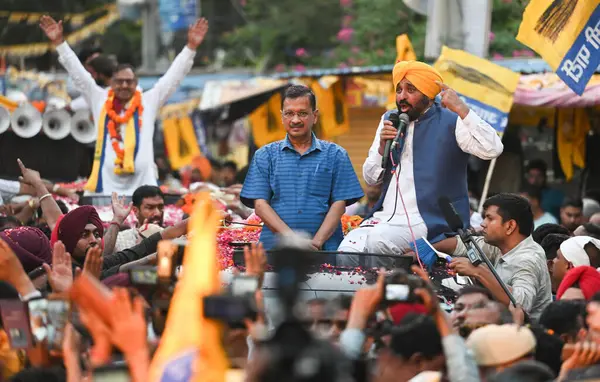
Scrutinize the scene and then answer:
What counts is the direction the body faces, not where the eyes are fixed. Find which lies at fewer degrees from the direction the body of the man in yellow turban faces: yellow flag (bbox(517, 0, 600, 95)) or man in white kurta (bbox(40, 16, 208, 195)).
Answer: the man in white kurta

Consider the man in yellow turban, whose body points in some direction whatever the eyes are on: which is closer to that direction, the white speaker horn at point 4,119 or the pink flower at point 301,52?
the white speaker horn

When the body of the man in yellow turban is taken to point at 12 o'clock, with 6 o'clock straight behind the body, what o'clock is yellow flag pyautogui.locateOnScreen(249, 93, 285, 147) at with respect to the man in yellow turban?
The yellow flag is roughly at 4 o'clock from the man in yellow turban.

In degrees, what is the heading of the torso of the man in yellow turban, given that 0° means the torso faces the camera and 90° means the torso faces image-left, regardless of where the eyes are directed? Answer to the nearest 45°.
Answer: approximately 45°

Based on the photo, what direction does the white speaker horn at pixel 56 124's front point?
toward the camera

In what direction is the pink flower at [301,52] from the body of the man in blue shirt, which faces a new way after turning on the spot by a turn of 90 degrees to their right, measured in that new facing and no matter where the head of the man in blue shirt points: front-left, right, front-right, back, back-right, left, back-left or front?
right

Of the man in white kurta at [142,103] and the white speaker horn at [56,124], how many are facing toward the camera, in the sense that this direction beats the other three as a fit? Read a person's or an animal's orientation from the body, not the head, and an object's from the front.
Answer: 2

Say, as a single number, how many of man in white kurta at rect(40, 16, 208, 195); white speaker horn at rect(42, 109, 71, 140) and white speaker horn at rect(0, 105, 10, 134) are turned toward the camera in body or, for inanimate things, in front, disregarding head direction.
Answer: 3

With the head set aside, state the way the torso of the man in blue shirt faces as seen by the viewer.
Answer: toward the camera

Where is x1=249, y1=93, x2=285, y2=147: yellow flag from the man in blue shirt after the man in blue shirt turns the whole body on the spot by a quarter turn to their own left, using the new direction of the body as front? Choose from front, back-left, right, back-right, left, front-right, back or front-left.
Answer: left

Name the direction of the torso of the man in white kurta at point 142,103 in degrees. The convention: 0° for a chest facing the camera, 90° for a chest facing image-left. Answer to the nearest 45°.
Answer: approximately 0°
